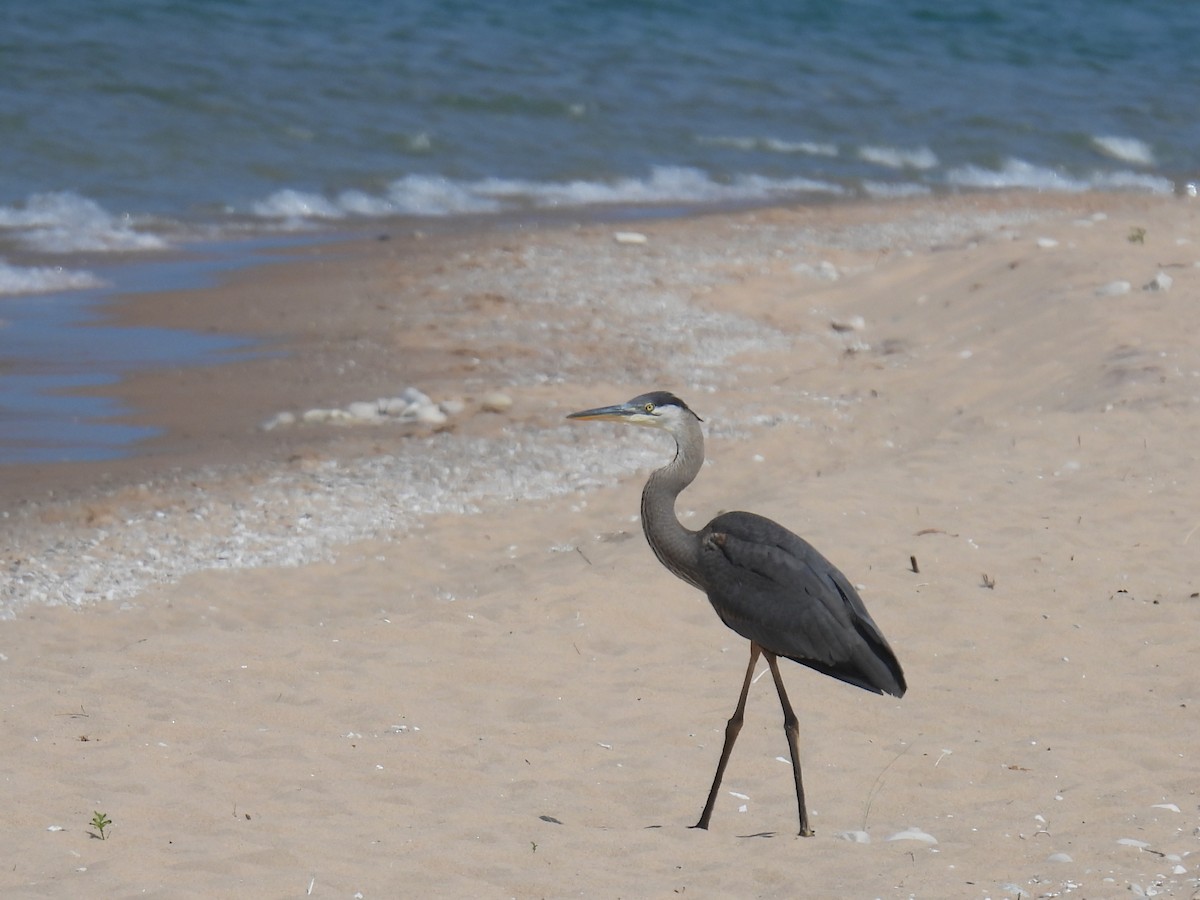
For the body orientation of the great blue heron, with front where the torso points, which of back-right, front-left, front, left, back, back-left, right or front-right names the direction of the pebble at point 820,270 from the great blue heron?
right

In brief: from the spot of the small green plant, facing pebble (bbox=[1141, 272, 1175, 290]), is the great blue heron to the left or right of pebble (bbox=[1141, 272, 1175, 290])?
right

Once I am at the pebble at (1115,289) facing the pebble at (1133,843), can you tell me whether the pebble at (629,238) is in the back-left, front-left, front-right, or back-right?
back-right

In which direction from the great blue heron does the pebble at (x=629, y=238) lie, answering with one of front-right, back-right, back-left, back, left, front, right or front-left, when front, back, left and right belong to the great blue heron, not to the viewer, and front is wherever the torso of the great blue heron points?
right

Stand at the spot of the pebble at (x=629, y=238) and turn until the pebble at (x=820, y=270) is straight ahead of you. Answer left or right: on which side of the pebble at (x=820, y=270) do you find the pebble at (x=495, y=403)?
right

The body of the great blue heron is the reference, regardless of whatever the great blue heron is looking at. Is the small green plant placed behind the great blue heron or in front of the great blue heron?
in front

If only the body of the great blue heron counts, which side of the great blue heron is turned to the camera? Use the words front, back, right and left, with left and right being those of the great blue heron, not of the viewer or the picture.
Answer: left

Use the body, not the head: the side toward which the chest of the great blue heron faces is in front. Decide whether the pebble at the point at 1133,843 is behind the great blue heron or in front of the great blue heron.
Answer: behind

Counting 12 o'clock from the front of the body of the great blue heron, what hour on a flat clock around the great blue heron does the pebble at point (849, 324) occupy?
The pebble is roughly at 3 o'clock from the great blue heron.

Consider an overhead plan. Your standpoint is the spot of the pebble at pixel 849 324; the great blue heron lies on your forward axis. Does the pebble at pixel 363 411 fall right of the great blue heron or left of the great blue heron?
right
